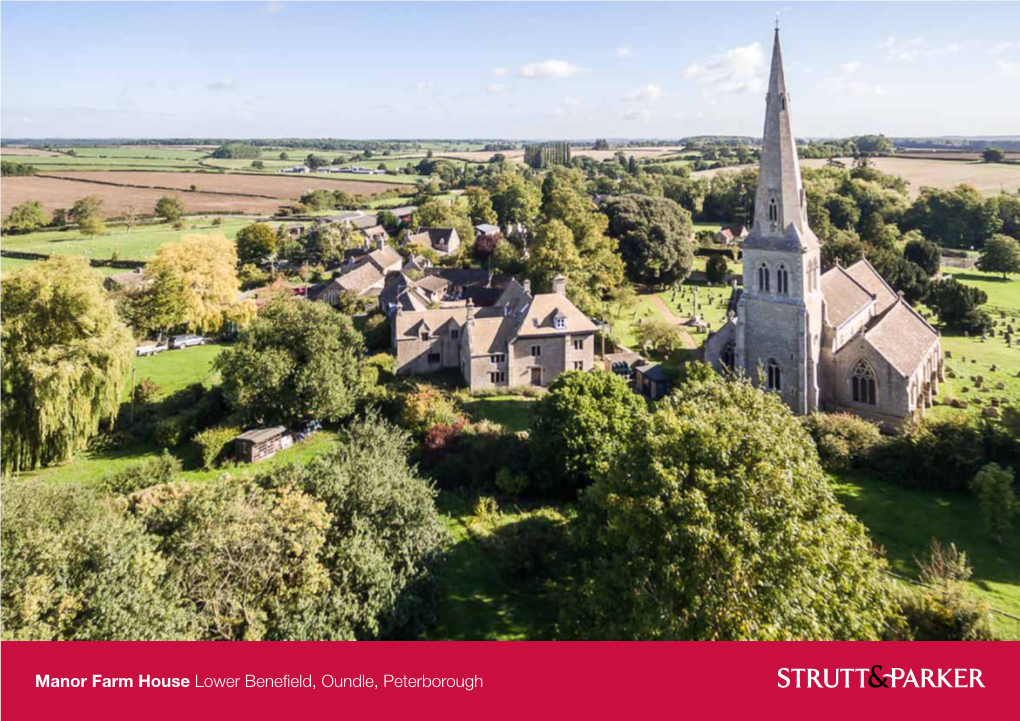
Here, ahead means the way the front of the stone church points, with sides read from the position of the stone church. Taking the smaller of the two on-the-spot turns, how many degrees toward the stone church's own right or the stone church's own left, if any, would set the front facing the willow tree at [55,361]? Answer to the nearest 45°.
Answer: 0° — it already faces it

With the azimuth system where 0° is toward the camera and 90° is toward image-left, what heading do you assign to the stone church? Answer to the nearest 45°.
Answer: approximately 45°

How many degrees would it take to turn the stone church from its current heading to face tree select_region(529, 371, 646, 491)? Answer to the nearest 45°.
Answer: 0° — it already faces it

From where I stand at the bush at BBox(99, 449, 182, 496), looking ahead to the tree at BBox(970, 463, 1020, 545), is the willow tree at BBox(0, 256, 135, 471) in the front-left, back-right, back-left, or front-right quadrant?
back-left

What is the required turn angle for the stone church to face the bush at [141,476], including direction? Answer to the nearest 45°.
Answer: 0° — it already faces it
